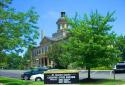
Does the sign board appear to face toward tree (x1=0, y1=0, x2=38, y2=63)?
no

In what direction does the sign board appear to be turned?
toward the camera

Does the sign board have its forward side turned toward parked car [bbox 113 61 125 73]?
no

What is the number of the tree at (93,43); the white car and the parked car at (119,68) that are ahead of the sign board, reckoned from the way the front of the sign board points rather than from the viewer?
0

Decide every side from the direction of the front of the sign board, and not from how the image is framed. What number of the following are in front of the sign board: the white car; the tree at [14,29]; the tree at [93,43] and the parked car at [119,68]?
0

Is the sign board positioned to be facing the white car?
no

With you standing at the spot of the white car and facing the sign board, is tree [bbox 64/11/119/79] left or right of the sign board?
left

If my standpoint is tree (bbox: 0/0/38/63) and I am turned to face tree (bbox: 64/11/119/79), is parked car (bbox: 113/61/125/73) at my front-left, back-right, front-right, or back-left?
front-left

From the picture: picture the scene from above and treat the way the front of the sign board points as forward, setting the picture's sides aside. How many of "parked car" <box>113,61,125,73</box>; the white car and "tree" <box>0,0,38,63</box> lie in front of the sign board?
0

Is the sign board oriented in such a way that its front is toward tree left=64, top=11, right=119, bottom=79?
no
